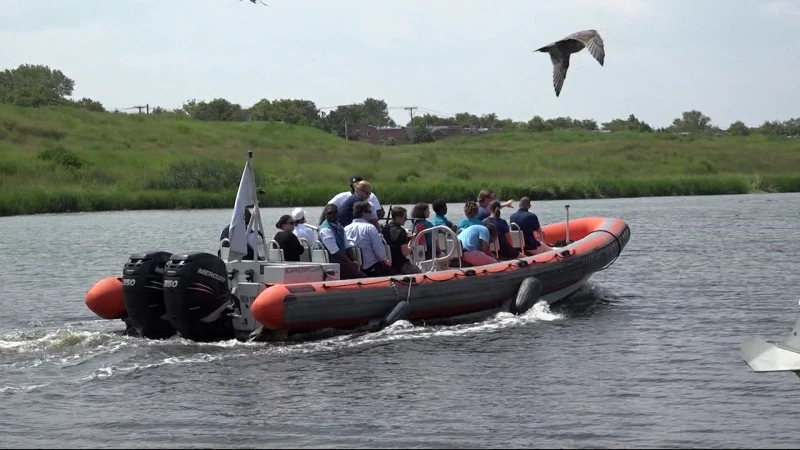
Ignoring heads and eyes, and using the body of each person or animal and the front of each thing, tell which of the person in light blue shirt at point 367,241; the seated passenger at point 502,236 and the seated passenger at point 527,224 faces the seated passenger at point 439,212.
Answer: the person in light blue shirt

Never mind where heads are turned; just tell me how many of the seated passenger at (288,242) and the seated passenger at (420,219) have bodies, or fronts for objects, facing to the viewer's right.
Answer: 2

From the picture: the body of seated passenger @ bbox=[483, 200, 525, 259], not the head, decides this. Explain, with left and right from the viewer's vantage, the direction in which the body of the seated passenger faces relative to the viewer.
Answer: facing away from the viewer and to the right of the viewer

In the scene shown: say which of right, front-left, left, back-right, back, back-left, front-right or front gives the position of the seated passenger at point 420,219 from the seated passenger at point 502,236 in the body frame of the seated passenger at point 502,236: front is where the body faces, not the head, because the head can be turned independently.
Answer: back

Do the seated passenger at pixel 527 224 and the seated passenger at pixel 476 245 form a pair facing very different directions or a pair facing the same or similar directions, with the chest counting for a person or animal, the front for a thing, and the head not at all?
same or similar directions

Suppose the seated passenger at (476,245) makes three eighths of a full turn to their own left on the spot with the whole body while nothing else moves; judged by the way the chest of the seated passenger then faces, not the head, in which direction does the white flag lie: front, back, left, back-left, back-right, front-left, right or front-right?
front-left

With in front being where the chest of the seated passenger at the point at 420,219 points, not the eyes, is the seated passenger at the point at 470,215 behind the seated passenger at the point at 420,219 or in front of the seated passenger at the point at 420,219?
in front

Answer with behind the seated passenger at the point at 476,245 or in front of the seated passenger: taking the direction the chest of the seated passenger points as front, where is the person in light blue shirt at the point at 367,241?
behind

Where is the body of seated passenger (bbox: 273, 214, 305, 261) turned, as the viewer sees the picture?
to the viewer's right

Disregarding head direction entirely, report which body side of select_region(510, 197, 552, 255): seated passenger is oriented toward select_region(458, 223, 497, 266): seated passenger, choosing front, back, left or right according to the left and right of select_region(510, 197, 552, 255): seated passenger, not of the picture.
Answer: back

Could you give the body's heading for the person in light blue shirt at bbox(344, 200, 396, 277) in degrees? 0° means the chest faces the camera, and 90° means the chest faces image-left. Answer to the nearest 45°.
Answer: approximately 225°

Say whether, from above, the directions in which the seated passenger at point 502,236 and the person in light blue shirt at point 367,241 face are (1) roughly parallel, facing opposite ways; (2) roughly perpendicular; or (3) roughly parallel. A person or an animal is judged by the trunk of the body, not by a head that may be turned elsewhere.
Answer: roughly parallel

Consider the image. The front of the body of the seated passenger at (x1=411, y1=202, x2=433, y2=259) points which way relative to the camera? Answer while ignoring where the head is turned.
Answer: to the viewer's right

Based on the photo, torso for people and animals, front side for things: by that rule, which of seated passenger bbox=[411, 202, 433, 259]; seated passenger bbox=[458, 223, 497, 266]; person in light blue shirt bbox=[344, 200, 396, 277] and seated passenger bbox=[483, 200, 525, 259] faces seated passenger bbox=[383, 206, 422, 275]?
the person in light blue shirt

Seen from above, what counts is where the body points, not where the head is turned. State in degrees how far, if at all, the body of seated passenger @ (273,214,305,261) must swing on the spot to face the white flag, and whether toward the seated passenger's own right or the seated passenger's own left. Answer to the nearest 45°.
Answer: approximately 135° to the seated passenger's own right

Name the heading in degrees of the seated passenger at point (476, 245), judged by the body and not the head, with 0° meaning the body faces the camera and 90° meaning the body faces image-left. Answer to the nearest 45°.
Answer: approximately 225°

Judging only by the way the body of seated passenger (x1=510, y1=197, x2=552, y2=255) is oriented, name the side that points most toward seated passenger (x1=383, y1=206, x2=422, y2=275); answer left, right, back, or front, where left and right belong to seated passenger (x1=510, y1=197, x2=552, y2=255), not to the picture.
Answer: back

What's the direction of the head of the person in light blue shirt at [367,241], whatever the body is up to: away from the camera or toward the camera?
away from the camera
